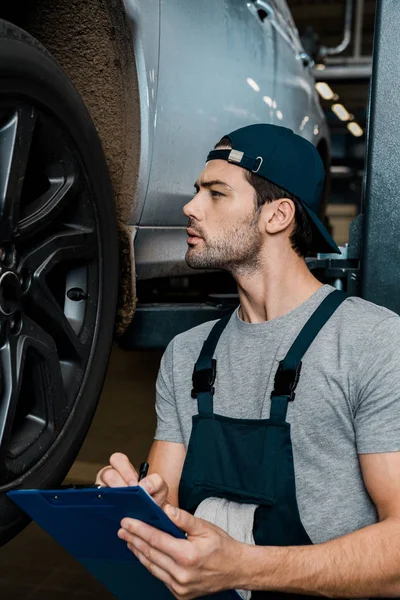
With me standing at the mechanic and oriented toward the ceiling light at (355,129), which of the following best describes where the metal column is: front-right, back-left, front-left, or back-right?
front-right

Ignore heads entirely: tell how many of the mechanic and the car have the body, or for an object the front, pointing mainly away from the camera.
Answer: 0

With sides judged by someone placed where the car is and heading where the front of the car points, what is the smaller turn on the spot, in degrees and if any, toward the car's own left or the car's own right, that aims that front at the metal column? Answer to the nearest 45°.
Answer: approximately 135° to the car's own left

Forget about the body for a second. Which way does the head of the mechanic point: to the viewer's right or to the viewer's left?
to the viewer's left

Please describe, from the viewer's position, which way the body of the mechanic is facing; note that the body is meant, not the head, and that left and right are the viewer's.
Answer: facing the viewer and to the left of the viewer

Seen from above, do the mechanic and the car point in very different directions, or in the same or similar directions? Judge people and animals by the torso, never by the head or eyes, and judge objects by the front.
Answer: same or similar directions

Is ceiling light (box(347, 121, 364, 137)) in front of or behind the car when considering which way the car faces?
behind
